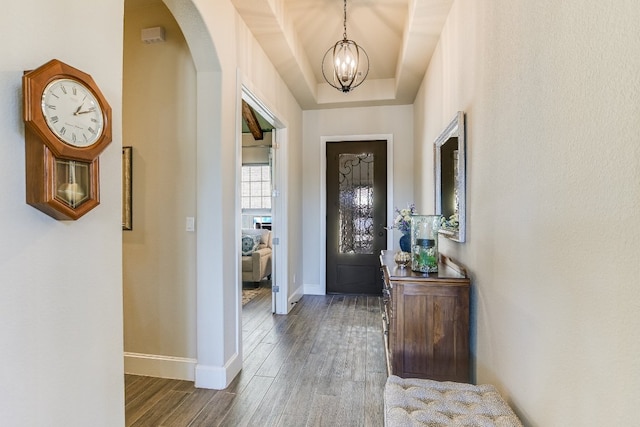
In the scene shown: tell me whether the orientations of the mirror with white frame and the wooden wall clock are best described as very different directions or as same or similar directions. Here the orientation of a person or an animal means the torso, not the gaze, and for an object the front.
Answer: very different directions

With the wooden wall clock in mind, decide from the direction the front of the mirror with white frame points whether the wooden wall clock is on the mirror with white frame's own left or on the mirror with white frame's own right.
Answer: on the mirror with white frame's own left

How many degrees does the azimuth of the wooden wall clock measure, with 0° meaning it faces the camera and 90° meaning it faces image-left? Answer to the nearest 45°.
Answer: approximately 315°

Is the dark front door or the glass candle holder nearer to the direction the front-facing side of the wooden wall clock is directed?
the glass candle holder

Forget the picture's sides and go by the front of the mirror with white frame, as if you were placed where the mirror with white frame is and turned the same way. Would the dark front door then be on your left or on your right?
on your right

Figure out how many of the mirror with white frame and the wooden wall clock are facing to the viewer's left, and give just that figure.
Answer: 1

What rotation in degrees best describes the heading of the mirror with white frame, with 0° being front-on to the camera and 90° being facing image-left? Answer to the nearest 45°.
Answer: approximately 90°
